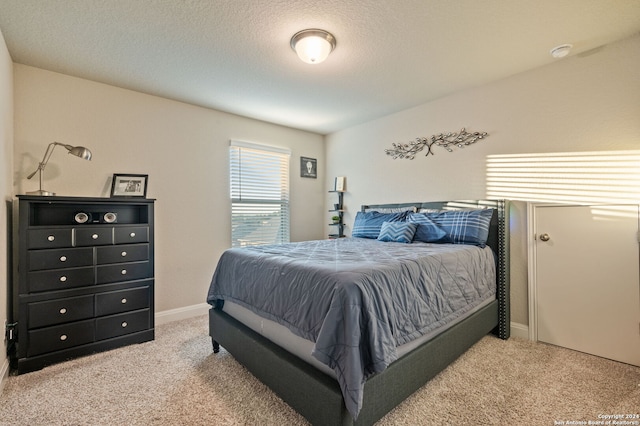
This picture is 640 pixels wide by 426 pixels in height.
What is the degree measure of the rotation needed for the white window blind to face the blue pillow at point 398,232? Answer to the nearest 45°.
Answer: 0° — it already faces it

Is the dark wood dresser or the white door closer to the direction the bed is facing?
the dark wood dresser

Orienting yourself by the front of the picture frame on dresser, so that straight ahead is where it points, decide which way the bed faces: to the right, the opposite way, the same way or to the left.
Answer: to the right

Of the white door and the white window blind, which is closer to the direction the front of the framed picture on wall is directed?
the white door

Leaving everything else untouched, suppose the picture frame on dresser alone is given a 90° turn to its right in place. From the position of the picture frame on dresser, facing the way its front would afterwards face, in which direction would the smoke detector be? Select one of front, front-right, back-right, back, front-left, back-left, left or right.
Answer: back-left

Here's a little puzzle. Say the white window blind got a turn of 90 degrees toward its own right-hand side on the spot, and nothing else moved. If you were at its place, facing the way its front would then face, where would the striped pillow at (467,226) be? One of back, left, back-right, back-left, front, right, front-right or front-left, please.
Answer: left

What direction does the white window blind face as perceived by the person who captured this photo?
facing the viewer and to the right of the viewer

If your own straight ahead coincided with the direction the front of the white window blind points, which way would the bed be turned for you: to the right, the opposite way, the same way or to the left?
to the right

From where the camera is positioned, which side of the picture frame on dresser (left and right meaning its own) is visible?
front

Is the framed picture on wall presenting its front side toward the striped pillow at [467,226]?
yes

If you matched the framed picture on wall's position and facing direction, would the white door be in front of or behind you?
in front

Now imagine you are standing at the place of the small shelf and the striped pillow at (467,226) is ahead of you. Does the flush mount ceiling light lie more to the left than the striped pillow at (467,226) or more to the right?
right

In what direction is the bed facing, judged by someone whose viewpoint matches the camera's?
facing the viewer and to the left of the viewer

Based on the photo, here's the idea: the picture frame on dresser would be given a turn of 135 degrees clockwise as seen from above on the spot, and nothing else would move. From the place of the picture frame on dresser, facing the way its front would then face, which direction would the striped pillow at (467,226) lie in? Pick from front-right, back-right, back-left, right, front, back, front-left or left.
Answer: back
